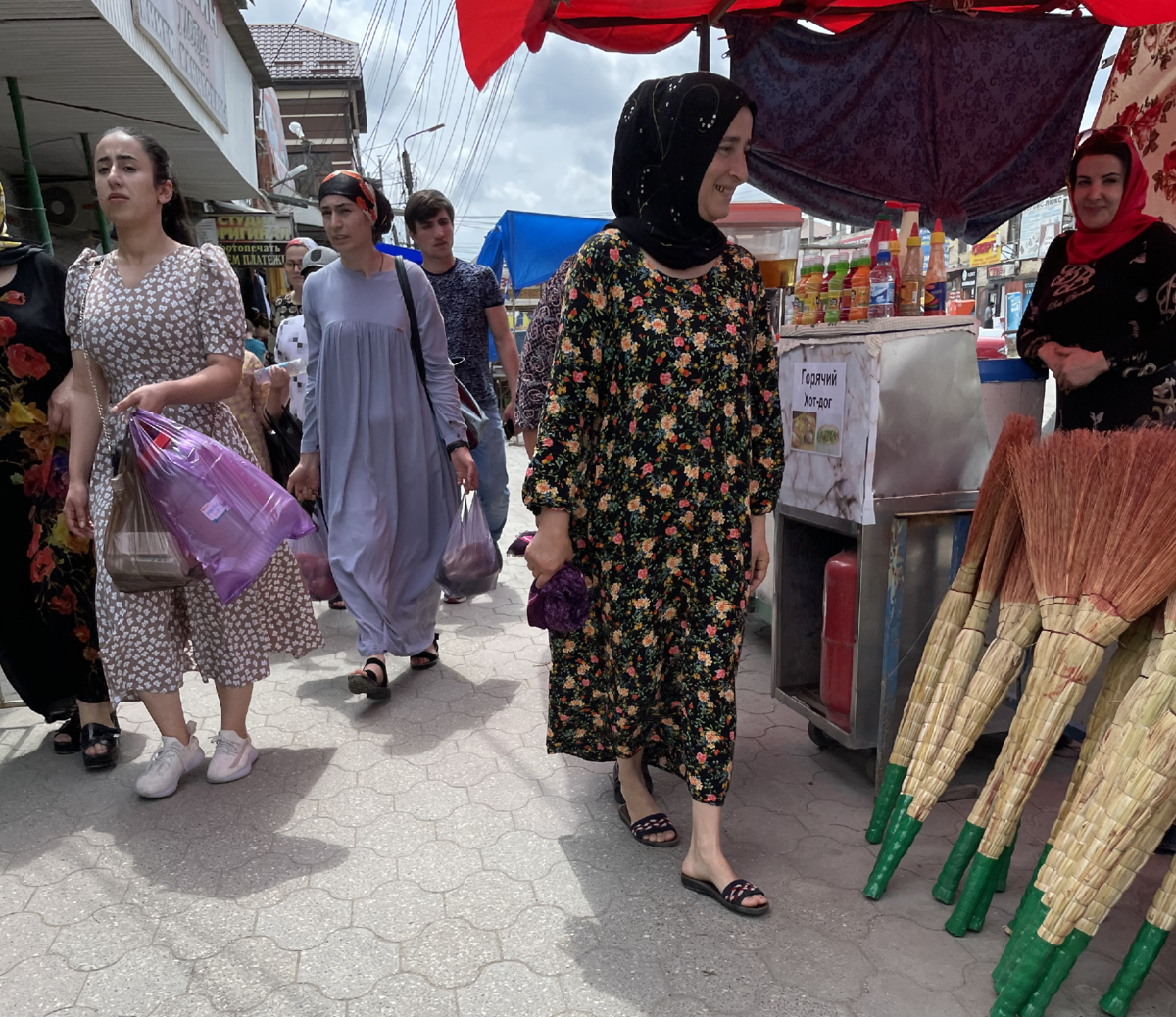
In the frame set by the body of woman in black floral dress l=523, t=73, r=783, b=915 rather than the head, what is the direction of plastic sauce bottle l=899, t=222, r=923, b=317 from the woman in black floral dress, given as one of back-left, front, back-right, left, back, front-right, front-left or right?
left

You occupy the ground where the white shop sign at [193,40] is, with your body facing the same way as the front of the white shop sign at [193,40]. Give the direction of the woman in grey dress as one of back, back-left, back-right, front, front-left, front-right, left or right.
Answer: front-right

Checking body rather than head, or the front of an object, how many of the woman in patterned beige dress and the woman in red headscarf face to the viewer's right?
0

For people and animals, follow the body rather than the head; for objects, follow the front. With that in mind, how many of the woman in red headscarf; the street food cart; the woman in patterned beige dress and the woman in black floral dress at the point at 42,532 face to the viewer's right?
0

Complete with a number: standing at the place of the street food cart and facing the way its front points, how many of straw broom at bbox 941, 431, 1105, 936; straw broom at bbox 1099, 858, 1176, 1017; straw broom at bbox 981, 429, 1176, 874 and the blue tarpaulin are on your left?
3

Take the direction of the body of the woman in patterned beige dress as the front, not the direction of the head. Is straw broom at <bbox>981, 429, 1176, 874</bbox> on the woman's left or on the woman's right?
on the woman's left

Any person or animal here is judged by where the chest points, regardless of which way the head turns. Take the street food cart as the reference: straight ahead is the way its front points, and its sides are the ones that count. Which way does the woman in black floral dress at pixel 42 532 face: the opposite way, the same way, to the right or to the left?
to the left

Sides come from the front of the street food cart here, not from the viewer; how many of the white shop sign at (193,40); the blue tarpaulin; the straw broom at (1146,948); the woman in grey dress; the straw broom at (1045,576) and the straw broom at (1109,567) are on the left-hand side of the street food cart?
3

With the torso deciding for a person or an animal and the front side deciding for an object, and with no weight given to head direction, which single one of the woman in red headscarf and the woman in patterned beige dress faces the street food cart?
the woman in red headscarf

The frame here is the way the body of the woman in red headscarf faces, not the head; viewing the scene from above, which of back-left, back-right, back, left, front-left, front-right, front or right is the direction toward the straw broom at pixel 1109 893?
front-left

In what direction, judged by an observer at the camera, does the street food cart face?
facing the viewer and to the left of the viewer

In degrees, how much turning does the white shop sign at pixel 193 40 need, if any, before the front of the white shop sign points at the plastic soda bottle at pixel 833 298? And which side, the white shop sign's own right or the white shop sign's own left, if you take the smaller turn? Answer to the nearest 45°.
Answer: approximately 45° to the white shop sign's own right

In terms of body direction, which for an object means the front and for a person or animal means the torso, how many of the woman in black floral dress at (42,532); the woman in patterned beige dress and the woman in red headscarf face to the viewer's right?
0

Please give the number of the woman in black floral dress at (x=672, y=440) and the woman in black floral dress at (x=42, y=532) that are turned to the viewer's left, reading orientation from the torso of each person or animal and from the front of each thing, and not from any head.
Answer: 0

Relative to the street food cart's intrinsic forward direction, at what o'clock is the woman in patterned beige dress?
The woman in patterned beige dress is roughly at 1 o'clock from the street food cart.

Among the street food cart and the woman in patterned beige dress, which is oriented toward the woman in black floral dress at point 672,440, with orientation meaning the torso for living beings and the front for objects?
the street food cart

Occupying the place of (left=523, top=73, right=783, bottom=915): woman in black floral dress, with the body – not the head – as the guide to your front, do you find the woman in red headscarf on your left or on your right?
on your left

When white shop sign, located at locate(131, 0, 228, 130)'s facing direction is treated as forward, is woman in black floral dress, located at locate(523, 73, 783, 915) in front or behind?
in front

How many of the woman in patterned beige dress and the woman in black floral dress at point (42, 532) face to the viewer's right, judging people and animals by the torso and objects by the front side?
0

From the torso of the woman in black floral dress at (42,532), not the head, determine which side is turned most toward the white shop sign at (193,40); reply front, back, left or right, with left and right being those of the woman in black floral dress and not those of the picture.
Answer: back

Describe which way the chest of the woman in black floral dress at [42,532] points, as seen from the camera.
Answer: toward the camera
